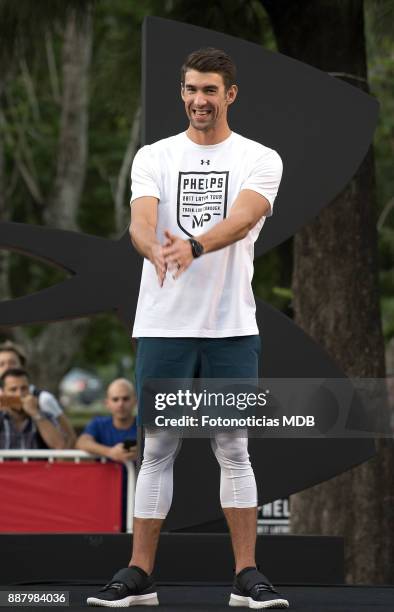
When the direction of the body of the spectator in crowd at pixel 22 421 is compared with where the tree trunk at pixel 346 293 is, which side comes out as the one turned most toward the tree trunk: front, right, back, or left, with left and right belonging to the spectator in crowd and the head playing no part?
left

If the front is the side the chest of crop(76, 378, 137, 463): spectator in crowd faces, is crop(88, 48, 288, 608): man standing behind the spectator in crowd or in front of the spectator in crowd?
in front

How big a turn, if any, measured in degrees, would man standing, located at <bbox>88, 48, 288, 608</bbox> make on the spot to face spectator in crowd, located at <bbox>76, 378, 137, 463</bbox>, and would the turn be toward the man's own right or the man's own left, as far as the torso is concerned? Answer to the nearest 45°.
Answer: approximately 180°

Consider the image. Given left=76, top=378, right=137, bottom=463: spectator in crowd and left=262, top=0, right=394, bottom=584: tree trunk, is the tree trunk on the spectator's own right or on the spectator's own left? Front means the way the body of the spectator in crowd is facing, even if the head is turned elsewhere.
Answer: on the spectator's own left

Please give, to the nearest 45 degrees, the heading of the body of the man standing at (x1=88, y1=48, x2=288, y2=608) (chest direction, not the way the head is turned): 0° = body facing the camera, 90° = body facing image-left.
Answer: approximately 0°

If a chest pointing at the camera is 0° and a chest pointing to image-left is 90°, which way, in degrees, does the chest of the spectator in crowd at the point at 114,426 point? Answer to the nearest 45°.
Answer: approximately 0°

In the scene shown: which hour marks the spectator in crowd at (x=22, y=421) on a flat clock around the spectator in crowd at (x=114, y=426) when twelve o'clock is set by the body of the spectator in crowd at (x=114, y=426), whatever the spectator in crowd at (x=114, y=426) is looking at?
the spectator in crowd at (x=22, y=421) is roughly at 3 o'clock from the spectator in crowd at (x=114, y=426).

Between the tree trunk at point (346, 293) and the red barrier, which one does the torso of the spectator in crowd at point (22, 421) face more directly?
the red barrier

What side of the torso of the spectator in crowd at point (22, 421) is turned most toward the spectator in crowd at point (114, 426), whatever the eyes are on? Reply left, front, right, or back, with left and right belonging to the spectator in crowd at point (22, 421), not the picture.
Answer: left
